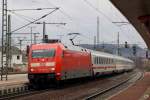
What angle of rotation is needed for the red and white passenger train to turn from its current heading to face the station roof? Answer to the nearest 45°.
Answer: approximately 90° to its left

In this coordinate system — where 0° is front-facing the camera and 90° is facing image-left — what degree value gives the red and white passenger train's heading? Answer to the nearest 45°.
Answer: approximately 45°
